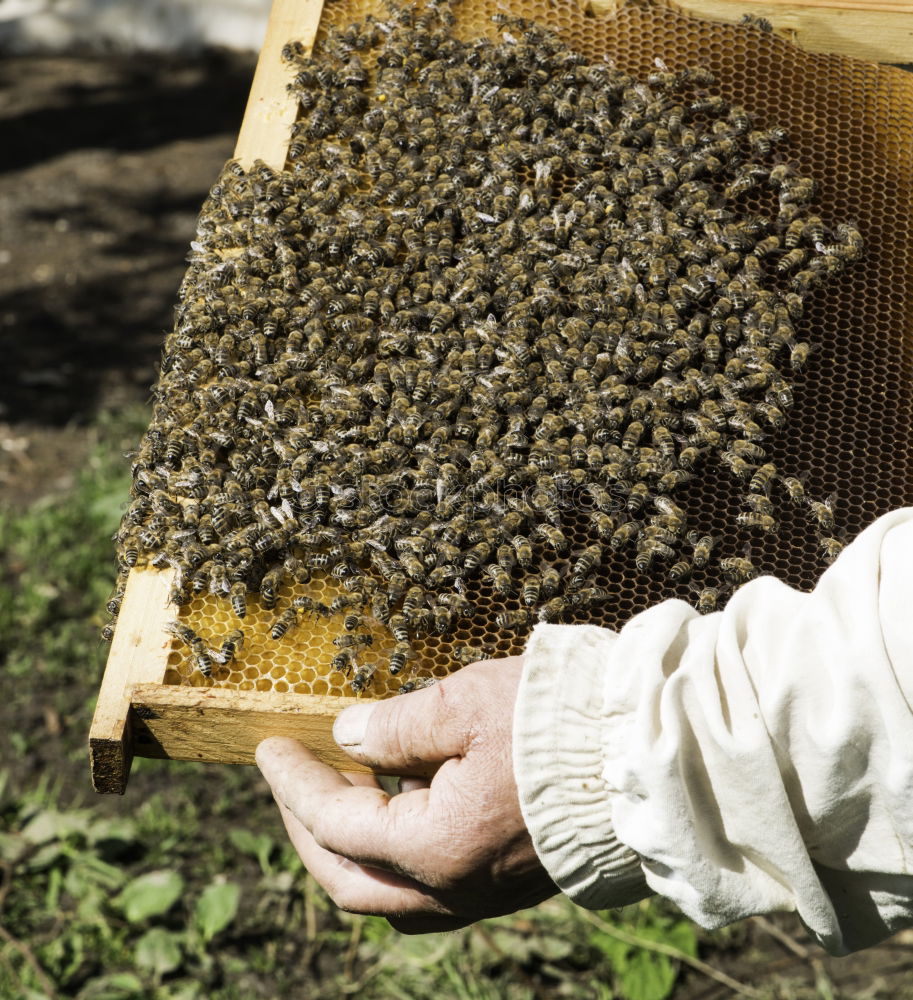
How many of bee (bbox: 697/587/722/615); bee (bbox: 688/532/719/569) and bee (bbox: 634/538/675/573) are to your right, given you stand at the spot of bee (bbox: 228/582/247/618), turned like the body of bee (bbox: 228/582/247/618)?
3

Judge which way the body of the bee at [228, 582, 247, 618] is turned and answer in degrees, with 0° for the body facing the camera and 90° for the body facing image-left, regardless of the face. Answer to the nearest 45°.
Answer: approximately 180°

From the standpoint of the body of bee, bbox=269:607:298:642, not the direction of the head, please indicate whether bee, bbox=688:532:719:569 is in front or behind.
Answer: in front

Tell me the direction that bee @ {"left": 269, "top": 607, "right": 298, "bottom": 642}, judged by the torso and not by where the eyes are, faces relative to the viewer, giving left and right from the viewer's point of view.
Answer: facing away from the viewer and to the right of the viewer

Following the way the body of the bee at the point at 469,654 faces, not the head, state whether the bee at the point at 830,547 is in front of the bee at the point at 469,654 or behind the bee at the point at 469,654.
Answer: behind
